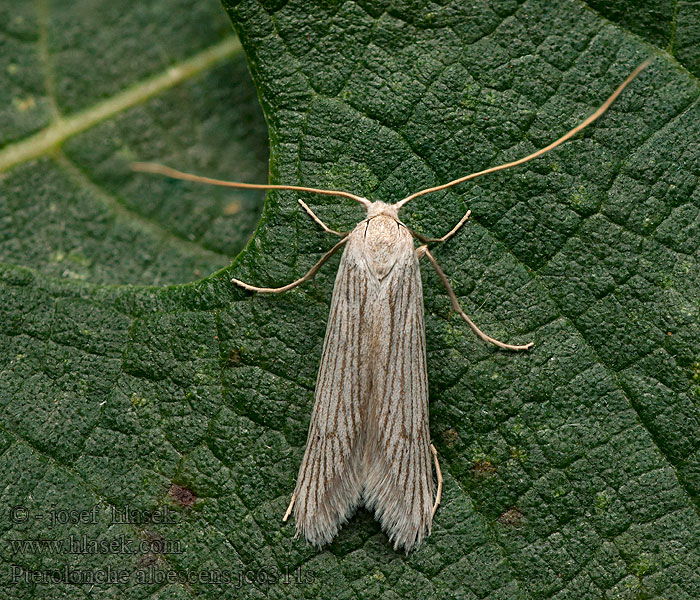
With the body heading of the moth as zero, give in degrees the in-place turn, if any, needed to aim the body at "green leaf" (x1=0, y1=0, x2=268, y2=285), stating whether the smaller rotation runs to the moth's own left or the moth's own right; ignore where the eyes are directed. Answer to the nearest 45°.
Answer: approximately 45° to the moth's own left

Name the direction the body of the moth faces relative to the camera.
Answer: away from the camera
